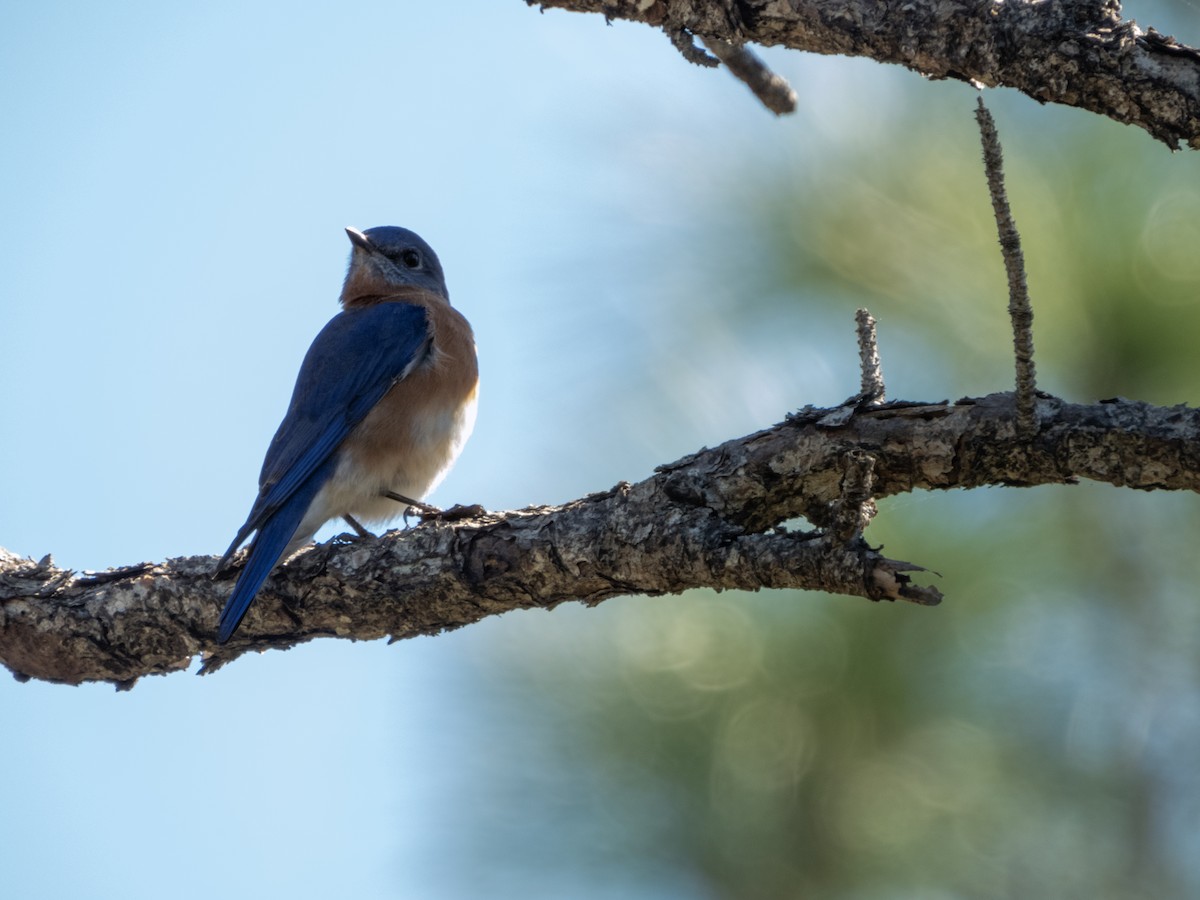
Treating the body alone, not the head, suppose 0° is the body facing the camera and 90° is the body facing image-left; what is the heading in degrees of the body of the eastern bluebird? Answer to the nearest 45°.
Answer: approximately 270°
